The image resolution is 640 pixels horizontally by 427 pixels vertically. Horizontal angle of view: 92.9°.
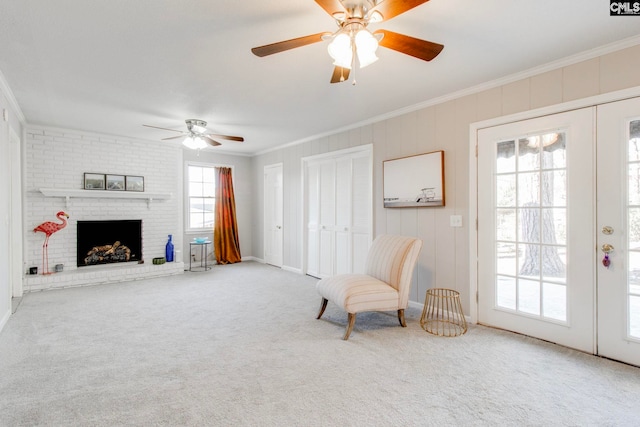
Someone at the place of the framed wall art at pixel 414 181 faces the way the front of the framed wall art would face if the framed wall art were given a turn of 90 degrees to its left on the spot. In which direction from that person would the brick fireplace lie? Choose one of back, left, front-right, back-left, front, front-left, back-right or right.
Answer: back-right

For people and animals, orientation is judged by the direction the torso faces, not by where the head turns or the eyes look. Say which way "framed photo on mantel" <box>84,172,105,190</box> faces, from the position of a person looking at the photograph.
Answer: facing the viewer

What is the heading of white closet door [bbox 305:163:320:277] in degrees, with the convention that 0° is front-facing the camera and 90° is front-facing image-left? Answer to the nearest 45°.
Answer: approximately 45°

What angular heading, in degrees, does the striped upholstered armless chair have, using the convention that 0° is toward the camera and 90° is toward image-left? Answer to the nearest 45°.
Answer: approximately 45°

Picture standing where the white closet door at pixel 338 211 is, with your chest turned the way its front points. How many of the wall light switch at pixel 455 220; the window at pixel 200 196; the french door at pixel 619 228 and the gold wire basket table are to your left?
3

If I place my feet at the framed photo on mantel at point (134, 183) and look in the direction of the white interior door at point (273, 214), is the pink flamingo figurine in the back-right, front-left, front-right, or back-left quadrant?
back-right

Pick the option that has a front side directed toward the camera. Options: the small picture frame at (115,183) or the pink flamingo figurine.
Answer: the small picture frame

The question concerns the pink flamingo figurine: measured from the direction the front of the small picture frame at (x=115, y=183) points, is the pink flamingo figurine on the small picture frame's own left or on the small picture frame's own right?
on the small picture frame's own right

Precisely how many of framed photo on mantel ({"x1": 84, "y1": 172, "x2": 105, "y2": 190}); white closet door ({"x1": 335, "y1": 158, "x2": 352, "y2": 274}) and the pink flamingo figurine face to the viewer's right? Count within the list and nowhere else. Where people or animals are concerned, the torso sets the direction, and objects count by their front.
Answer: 1

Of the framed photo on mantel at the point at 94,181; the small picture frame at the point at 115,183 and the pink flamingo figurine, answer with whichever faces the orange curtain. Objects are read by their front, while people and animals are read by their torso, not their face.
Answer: the pink flamingo figurine

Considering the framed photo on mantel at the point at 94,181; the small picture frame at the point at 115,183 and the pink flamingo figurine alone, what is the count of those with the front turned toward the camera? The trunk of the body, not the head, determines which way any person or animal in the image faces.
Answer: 2

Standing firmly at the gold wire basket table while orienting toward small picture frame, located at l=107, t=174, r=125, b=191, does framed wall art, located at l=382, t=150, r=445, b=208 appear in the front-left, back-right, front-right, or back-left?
front-right

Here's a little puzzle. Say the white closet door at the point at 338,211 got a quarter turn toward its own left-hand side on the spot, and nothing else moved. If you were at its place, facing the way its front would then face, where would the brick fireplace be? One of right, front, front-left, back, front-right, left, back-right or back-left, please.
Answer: back-right

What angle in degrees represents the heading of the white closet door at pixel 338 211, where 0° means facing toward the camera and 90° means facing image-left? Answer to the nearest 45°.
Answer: approximately 45°

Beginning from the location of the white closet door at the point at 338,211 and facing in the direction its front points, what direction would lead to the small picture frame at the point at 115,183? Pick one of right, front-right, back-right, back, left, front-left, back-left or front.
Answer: front-right

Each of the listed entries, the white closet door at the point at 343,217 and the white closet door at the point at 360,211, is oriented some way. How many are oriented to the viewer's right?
0

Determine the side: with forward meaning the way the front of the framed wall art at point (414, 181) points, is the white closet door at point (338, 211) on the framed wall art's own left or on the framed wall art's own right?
on the framed wall art's own right

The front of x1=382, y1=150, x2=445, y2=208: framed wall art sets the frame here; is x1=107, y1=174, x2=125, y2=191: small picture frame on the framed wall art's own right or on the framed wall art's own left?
on the framed wall art's own right

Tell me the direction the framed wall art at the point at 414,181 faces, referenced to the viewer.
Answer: facing the viewer and to the left of the viewer

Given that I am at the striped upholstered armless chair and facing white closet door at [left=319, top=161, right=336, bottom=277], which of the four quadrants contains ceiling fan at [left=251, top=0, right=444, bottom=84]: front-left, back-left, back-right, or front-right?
back-left
